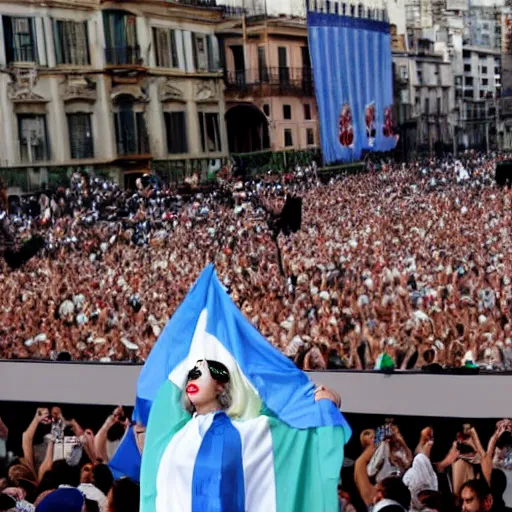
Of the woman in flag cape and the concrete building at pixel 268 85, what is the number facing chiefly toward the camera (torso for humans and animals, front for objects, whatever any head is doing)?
2

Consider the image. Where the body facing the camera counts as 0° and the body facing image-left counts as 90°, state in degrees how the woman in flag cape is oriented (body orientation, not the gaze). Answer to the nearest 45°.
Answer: approximately 0°

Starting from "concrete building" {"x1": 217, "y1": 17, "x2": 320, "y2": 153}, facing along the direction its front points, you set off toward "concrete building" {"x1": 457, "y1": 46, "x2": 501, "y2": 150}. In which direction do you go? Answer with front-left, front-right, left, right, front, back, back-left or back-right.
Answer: left

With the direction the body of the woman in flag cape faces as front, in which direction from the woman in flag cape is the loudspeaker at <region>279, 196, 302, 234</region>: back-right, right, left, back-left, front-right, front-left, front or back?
back

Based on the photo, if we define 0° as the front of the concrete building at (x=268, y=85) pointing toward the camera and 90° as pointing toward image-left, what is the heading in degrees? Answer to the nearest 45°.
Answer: approximately 0°

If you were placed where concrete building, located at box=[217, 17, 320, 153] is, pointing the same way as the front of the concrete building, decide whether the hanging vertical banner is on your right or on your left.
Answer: on your left
